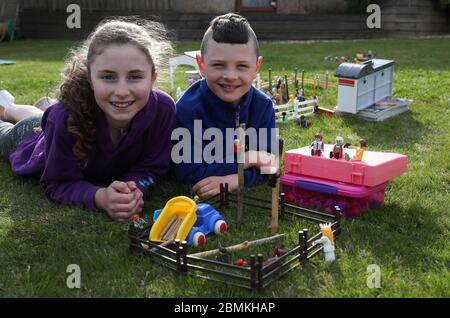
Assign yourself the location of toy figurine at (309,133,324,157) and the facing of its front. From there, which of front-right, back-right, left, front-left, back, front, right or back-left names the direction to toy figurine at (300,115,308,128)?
back

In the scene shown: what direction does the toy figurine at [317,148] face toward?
toward the camera

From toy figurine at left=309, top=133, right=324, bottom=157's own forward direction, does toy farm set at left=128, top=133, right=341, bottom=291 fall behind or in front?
in front

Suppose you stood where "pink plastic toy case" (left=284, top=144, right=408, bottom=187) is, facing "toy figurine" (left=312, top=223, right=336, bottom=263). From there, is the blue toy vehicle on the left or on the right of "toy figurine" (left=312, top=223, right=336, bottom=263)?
right

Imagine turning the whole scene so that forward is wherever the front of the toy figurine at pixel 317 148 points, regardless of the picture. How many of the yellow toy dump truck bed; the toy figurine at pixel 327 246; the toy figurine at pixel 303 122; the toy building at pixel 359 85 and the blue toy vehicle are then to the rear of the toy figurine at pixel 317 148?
2

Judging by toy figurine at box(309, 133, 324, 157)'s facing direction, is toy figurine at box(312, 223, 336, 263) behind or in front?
in front

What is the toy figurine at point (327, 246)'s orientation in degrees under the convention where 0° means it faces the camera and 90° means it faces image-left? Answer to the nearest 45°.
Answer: approximately 90°
